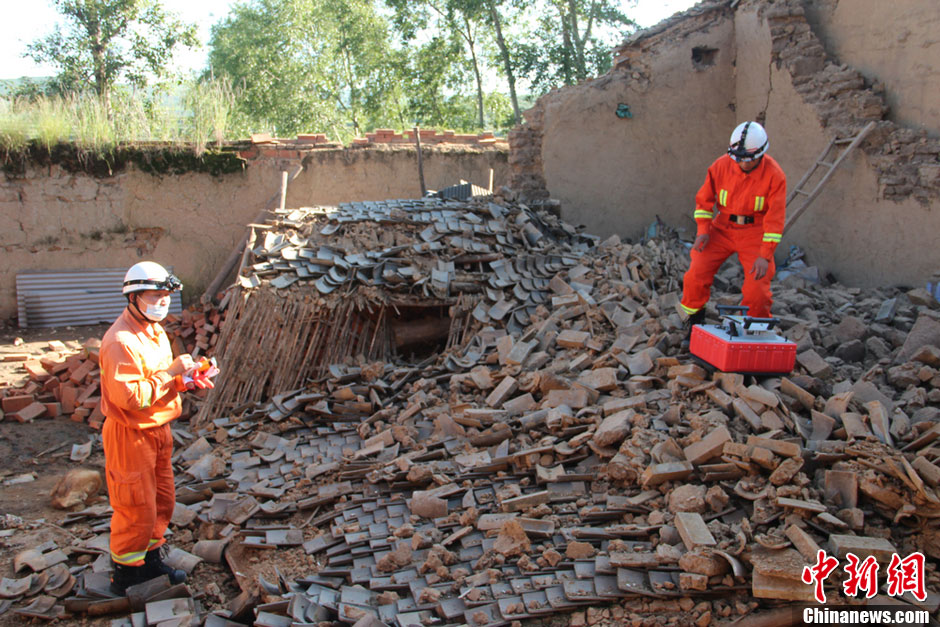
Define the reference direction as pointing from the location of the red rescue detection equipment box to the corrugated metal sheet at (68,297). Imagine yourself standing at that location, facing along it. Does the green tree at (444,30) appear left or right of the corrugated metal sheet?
right

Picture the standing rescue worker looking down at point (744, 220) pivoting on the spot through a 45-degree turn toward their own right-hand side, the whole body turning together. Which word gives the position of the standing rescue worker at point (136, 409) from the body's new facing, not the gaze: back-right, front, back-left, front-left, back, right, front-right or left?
front

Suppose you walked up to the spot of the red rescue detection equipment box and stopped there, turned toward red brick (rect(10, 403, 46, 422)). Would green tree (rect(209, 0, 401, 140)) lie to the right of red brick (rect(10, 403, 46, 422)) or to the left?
right

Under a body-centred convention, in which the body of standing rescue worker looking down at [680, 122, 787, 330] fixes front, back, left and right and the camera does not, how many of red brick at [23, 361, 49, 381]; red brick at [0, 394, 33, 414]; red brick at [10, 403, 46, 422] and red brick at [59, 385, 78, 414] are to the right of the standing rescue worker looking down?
4

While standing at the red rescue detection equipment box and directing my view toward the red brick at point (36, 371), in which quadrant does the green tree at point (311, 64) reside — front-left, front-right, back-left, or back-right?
front-right

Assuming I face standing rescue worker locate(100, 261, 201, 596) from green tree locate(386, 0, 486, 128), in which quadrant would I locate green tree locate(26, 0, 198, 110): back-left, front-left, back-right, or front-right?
front-right

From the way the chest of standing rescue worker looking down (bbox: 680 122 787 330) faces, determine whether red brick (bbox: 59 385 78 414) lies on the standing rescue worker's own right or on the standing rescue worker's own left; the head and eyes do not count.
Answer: on the standing rescue worker's own right

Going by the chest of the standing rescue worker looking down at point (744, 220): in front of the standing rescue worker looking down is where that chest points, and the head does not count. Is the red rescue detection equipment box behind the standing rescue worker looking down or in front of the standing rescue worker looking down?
in front

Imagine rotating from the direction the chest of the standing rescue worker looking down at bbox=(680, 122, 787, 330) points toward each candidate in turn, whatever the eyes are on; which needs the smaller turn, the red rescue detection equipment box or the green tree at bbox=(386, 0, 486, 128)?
the red rescue detection equipment box

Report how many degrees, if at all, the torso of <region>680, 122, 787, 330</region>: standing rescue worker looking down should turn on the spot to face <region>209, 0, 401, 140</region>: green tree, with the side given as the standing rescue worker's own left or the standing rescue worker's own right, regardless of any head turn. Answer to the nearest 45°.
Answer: approximately 135° to the standing rescue worker's own right

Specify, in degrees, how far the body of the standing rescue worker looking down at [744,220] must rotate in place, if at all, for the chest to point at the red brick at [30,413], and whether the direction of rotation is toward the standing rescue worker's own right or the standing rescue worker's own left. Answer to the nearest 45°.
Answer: approximately 90° to the standing rescue worker's own right

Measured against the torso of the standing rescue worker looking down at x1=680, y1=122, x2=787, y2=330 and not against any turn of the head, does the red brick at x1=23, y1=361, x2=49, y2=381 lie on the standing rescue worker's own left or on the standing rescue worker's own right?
on the standing rescue worker's own right

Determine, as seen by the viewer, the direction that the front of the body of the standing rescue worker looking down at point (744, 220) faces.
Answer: toward the camera

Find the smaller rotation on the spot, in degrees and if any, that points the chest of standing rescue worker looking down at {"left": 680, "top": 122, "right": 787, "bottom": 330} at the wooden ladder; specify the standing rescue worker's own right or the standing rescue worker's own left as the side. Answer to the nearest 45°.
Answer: approximately 180°

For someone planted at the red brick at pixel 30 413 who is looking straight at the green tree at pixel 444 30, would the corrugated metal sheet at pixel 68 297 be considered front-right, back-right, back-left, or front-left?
front-left

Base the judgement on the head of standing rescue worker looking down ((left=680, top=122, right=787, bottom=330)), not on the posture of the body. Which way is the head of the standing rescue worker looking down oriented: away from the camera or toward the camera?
toward the camera
